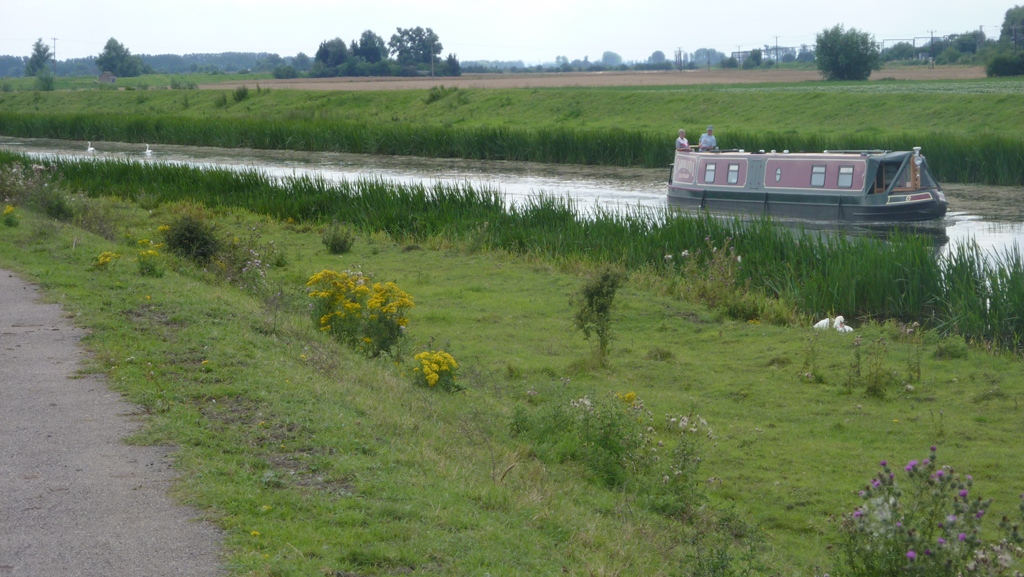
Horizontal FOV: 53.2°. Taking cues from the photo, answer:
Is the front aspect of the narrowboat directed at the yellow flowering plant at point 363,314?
no

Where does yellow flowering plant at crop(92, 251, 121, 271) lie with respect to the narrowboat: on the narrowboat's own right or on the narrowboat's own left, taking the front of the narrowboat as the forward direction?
on the narrowboat's own right

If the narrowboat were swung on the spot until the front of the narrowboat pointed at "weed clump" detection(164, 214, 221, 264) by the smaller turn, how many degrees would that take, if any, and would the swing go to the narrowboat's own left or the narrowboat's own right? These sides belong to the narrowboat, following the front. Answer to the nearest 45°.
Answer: approximately 90° to the narrowboat's own right

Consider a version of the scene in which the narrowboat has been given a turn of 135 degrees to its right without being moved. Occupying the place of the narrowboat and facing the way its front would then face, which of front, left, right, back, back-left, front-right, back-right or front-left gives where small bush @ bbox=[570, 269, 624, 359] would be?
left

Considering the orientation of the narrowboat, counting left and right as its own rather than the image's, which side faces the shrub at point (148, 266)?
right

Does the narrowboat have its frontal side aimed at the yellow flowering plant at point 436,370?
no

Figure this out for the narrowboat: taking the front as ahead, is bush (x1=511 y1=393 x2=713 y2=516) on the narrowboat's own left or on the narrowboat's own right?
on the narrowboat's own right

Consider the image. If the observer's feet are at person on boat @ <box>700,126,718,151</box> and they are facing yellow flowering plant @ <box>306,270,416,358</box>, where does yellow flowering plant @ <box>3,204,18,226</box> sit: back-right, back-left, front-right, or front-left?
front-right

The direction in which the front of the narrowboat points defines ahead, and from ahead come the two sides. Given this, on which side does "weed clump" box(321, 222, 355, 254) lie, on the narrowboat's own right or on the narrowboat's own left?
on the narrowboat's own right

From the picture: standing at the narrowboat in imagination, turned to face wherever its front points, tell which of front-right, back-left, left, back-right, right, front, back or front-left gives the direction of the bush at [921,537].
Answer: front-right

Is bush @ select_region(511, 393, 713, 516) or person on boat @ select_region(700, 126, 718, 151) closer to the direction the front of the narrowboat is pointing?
the bush

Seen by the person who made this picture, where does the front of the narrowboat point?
facing the viewer and to the right of the viewer

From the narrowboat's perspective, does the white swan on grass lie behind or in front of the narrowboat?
in front
